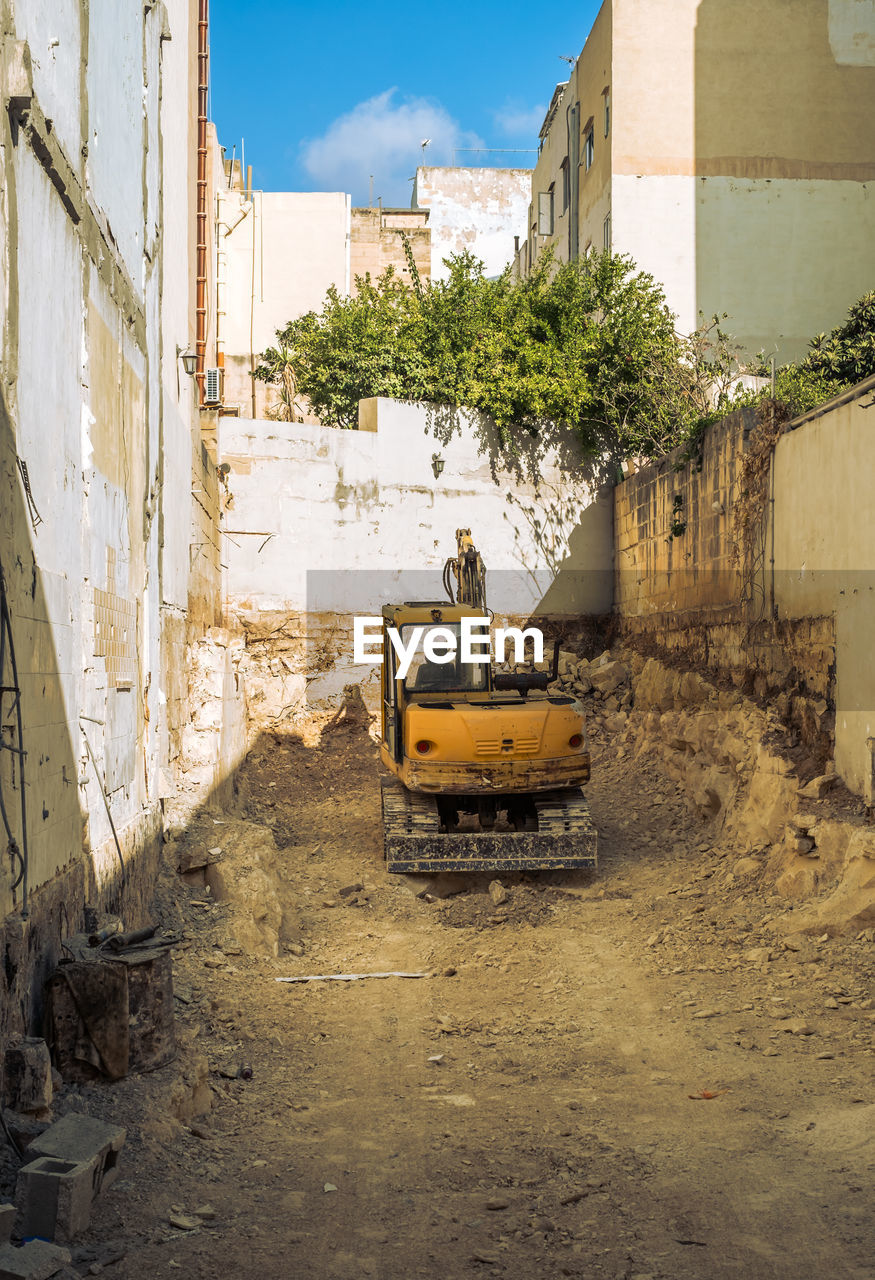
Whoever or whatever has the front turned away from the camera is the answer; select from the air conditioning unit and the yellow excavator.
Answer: the yellow excavator

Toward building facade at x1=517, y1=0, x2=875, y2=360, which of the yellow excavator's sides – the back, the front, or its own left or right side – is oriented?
front

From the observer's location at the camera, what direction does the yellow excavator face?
facing away from the viewer

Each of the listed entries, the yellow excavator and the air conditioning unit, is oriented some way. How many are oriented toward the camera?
1

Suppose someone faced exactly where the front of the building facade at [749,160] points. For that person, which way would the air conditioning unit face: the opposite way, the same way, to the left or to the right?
to the left

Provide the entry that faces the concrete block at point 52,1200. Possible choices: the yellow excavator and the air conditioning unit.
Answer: the air conditioning unit
